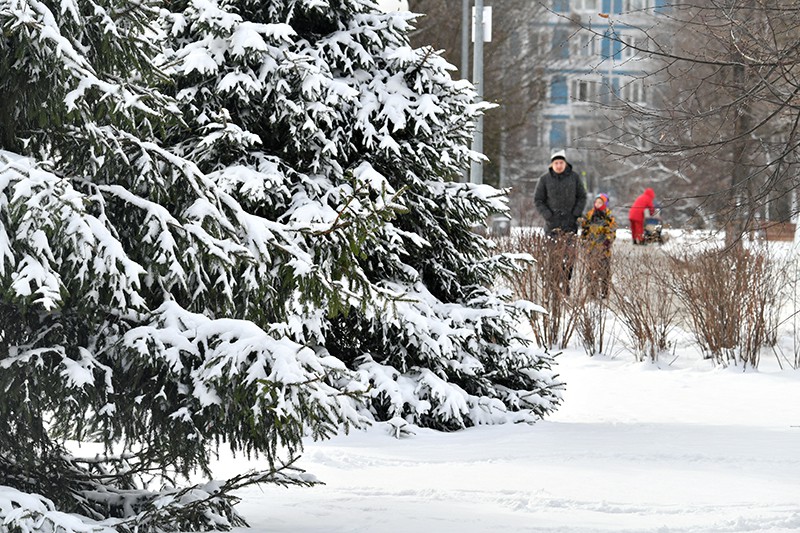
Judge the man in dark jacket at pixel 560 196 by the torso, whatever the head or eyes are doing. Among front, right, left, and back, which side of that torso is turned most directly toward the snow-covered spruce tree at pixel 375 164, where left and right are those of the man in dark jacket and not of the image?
front

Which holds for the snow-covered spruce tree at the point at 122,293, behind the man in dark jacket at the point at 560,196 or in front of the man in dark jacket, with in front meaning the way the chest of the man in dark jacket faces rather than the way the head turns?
in front

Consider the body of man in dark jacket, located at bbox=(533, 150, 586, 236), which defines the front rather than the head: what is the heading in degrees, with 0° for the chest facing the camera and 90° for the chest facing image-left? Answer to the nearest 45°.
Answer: approximately 0°
